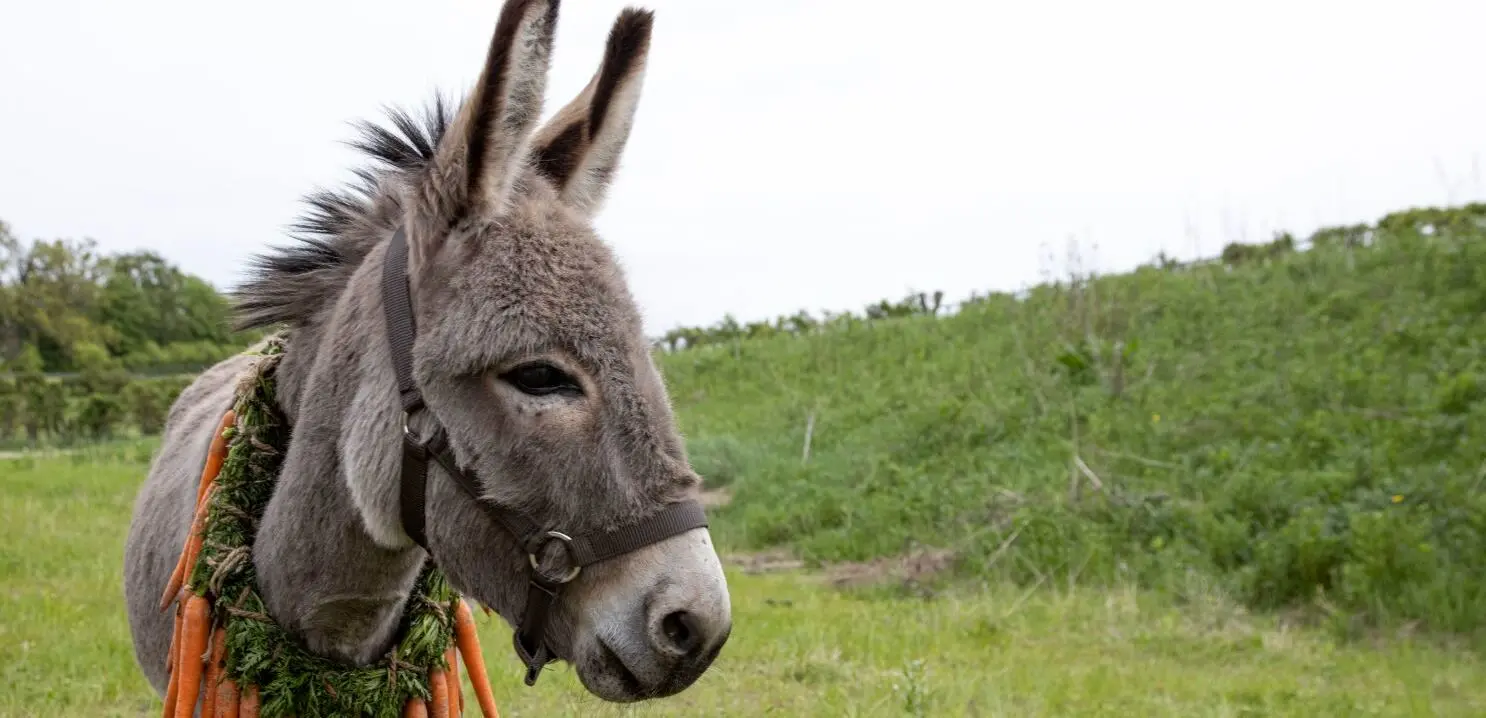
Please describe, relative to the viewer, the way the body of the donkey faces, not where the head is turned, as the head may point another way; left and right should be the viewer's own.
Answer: facing the viewer and to the right of the viewer
